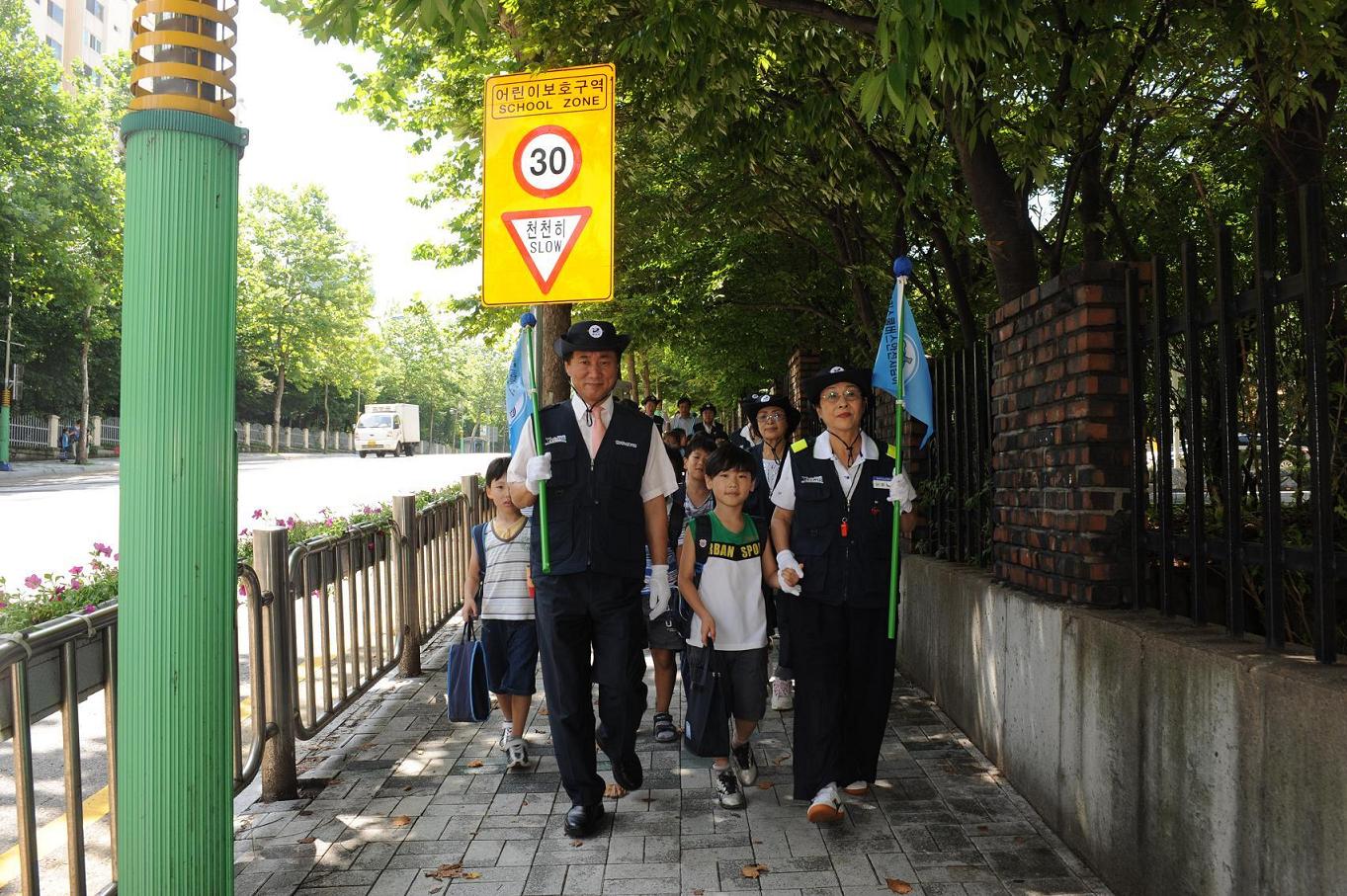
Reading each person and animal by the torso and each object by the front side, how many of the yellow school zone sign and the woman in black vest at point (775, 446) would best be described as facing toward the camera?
2

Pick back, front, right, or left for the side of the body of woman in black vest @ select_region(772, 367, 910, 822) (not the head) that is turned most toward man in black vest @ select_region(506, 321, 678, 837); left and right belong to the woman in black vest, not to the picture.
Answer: right

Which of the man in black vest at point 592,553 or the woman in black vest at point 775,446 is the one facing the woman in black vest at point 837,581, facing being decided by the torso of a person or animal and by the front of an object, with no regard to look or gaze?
the woman in black vest at point 775,446

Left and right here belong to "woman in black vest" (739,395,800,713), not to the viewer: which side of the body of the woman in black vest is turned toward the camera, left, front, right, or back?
front

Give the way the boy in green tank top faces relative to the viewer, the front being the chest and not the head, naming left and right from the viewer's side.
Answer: facing the viewer

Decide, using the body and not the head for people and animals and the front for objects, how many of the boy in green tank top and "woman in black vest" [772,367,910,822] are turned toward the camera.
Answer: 2

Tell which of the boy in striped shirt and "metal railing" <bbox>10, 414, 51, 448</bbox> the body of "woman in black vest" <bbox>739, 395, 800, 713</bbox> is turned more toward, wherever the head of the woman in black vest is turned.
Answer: the boy in striped shirt

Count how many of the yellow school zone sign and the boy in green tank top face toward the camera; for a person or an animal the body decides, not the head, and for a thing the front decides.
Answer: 2

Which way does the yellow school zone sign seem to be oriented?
toward the camera
